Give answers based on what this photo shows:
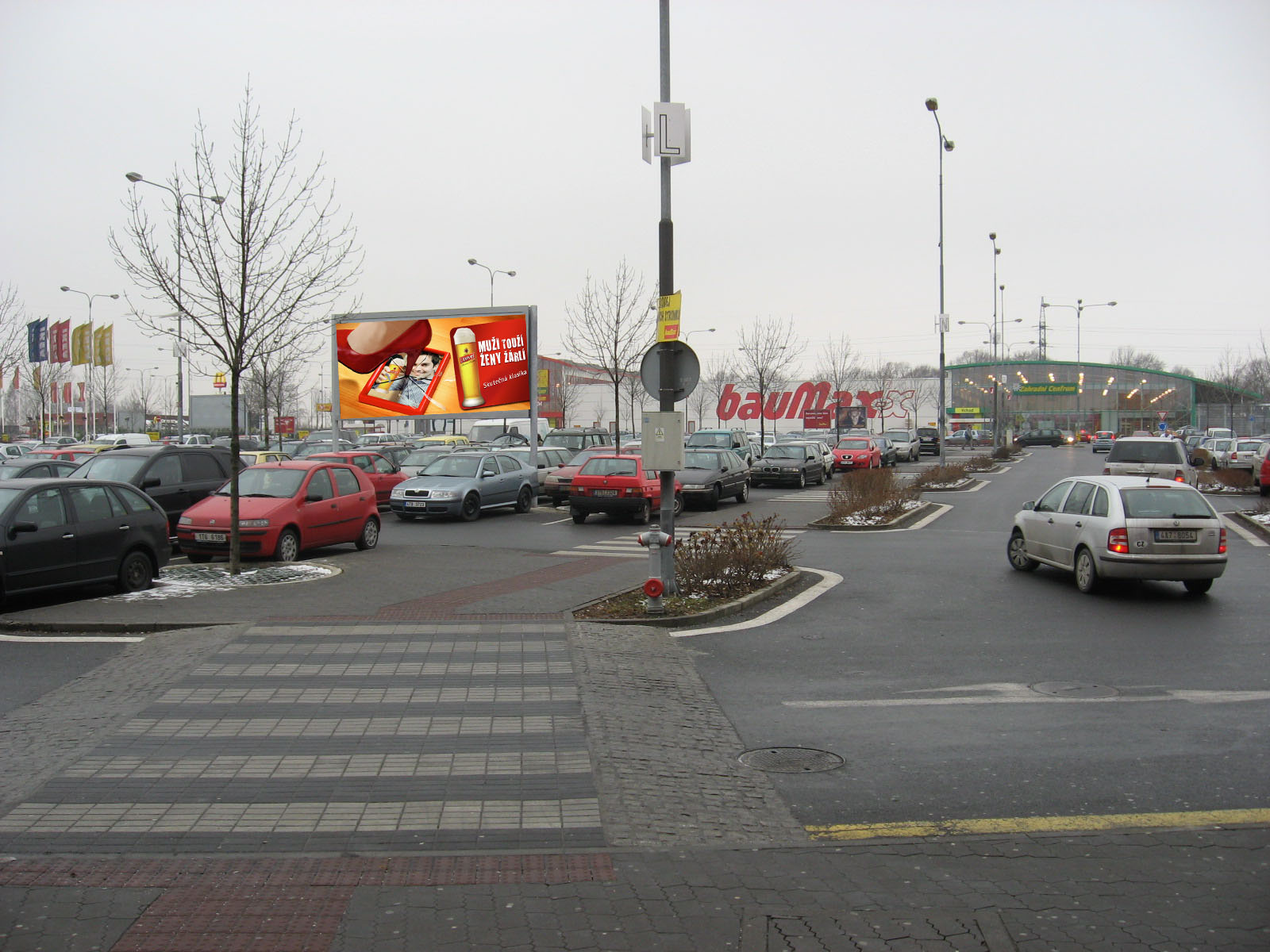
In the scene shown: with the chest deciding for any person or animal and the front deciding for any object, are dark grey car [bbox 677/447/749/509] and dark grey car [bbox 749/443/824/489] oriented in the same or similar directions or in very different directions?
same or similar directions

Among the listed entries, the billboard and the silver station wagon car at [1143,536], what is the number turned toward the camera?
1

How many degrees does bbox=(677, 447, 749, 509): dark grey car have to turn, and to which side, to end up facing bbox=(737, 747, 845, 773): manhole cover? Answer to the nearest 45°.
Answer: approximately 45° to its left

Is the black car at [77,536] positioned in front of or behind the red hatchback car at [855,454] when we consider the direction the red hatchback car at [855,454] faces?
in front

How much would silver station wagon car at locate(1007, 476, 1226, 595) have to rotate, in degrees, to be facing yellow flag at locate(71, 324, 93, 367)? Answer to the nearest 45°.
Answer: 0° — it already faces it

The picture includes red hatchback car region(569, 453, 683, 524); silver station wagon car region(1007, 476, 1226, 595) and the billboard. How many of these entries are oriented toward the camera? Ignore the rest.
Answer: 1

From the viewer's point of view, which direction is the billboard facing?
toward the camera

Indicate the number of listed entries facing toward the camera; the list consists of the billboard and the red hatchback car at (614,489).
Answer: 1

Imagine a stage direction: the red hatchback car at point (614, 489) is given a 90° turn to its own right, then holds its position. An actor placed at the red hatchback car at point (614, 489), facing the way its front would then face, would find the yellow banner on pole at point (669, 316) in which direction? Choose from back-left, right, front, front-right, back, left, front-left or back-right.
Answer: front-right

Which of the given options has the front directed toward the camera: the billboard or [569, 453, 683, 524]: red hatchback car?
the billboard

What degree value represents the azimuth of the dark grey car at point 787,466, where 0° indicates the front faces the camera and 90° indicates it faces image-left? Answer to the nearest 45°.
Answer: approximately 45°

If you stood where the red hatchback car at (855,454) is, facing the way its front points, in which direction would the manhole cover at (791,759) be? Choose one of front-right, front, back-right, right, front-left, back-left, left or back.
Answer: front-left

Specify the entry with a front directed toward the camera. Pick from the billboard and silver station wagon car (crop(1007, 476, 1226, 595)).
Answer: the billboard

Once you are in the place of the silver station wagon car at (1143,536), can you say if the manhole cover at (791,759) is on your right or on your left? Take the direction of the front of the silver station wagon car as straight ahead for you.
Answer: on your left

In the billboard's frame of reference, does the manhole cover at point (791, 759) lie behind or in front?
in front

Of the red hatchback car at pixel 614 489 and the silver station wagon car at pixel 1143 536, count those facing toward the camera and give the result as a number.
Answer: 0

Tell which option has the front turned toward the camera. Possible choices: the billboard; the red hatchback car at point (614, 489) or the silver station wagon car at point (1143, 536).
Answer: the billboard
